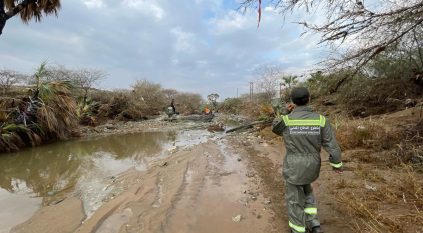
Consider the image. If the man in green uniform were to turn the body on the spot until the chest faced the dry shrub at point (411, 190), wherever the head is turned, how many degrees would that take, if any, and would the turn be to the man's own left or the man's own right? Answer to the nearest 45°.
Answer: approximately 45° to the man's own right

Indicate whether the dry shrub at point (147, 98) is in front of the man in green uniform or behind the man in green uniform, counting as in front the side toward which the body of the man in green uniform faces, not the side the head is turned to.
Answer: in front

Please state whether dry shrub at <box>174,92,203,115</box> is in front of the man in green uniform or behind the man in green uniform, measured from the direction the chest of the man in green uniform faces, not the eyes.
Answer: in front

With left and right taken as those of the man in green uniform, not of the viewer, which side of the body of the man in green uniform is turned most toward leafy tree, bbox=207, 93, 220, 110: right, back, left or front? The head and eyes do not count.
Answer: front

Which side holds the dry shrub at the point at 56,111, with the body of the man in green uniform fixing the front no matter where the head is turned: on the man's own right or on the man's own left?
on the man's own left

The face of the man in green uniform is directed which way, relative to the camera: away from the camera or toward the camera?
away from the camera

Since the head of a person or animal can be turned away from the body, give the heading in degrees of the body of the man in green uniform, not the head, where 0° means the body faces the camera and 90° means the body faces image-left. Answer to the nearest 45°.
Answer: approximately 180°

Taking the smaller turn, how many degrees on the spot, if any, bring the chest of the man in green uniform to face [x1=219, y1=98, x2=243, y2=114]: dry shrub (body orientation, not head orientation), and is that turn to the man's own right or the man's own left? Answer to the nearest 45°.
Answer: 0° — they already face it

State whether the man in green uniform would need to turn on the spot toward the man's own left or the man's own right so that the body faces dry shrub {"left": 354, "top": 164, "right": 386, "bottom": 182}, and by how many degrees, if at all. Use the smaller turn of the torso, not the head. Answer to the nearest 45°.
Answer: approximately 45° to the man's own right
